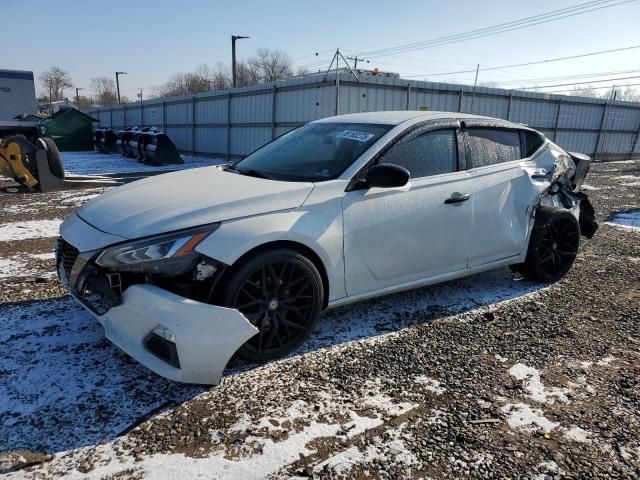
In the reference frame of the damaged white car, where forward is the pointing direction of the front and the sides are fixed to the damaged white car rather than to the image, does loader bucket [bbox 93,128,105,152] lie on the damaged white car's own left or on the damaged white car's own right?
on the damaged white car's own right

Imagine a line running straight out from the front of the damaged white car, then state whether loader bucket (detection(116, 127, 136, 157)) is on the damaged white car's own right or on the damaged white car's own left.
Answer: on the damaged white car's own right

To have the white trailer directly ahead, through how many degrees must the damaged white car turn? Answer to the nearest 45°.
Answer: approximately 90° to its right

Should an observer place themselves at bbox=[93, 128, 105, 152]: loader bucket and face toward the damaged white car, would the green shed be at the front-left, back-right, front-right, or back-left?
back-right

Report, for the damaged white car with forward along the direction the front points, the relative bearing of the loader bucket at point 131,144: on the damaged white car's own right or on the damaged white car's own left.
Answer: on the damaged white car's own right

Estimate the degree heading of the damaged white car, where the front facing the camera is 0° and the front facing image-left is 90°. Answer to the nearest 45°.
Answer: approximately 45°

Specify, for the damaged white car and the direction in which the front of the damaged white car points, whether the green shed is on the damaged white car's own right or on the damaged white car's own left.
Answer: on the damaged white car's own right

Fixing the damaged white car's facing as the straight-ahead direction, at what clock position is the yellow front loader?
The yellow front loader is roughly at 3 o'clock from the damaged white car.

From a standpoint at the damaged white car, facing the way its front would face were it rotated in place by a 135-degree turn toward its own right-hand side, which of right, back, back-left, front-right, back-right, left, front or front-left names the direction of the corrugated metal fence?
front

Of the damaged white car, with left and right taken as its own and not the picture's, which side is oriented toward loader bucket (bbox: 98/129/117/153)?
right
